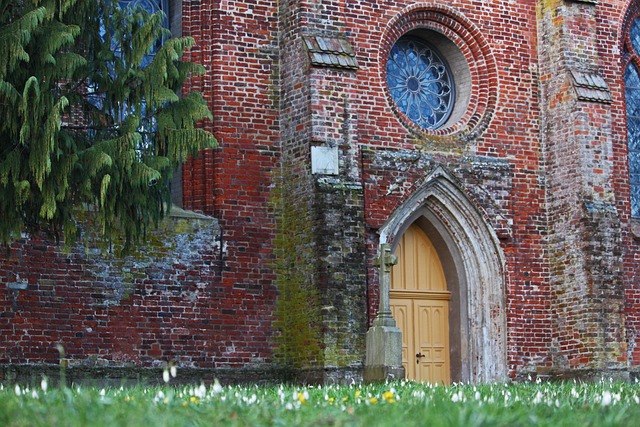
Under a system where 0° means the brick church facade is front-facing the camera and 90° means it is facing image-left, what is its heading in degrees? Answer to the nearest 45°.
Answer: approximately 315°

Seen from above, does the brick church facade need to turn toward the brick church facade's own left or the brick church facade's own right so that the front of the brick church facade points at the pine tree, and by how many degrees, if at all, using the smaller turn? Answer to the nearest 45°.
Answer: approximately 90° to the brick church facade's own right
